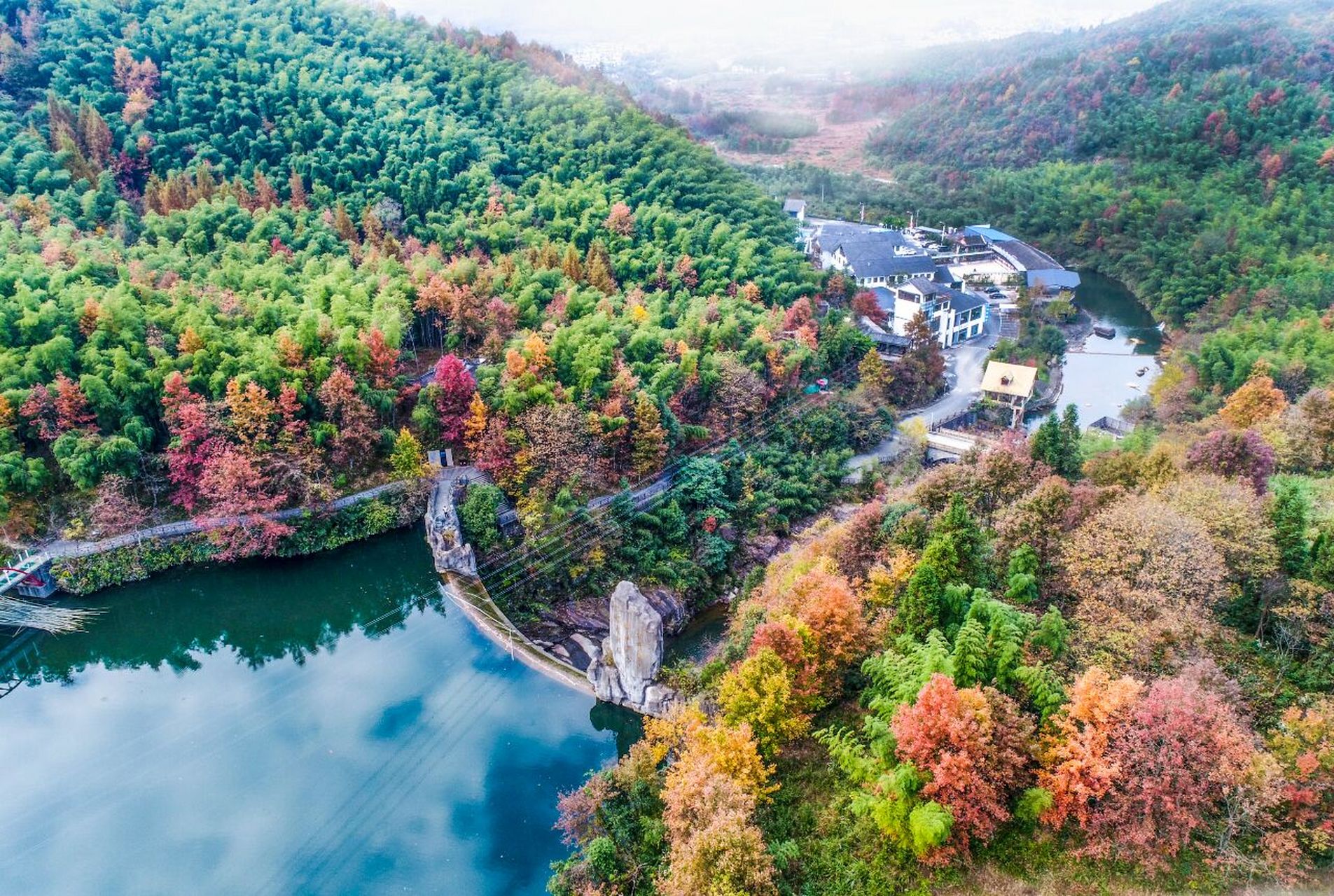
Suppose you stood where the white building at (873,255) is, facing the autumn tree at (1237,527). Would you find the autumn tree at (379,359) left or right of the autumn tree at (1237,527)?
right

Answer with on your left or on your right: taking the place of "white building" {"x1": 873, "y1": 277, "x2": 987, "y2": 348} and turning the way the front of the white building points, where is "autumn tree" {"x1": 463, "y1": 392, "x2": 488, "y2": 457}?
on your right

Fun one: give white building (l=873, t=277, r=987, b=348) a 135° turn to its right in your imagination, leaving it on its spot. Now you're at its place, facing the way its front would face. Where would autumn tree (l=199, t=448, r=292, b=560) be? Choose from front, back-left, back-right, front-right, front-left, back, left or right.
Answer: front-left

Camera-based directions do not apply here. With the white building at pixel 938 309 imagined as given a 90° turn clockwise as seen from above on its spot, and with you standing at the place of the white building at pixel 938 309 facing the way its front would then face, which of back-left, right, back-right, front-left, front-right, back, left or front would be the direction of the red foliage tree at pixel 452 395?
front

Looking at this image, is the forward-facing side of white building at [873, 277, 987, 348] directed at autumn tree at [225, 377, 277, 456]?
no

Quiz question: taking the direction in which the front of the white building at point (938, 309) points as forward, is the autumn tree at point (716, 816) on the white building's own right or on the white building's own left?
on the white building's own right

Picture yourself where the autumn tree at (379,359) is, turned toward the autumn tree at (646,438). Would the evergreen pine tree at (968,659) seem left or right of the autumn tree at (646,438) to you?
right

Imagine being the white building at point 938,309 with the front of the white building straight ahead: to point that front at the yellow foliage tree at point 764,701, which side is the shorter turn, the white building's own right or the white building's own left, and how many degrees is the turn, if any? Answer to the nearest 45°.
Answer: approximately 45° to the white building's own right

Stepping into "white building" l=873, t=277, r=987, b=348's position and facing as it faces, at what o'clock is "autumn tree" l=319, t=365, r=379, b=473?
The autumn tree is roughly at 3 o'clock from the white building.

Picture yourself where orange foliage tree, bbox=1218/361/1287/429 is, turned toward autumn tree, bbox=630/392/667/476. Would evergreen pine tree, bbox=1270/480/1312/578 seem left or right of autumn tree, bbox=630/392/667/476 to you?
left

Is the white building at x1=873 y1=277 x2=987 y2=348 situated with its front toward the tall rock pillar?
no

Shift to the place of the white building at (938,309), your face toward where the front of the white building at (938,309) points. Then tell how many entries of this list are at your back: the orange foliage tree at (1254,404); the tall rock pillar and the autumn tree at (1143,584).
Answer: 0

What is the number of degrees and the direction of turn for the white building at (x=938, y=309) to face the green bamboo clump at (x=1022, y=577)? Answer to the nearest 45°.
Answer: approximately 45° to its right

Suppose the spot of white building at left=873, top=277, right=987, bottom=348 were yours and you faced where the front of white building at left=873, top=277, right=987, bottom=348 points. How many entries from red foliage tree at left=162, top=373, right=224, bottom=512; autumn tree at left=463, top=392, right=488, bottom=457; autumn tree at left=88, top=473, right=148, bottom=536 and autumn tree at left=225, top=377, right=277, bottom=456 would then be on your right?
4

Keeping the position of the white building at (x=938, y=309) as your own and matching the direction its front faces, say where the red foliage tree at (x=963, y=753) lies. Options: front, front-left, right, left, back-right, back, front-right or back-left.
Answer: front-right

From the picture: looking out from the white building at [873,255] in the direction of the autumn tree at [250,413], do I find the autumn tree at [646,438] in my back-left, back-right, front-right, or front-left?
front-left

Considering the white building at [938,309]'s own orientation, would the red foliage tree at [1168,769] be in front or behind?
in front

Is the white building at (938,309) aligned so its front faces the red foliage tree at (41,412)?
no

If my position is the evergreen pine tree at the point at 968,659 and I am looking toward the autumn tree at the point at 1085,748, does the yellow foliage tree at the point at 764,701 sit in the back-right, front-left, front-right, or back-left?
back-right

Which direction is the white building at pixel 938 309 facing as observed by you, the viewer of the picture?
facing the viewer and to the right of the viewer
